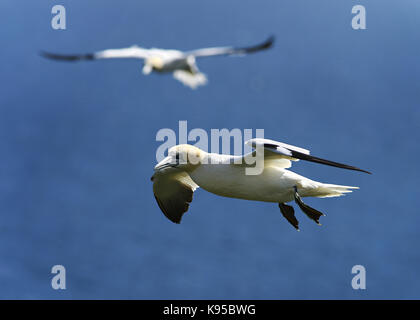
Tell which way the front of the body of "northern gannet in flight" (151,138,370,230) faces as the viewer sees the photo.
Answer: to the viewer's left

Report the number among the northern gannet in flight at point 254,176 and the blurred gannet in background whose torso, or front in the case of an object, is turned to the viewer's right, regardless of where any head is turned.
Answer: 0

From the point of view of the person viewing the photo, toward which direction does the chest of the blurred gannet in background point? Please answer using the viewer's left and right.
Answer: facing the viewer and to the left of the viewer
